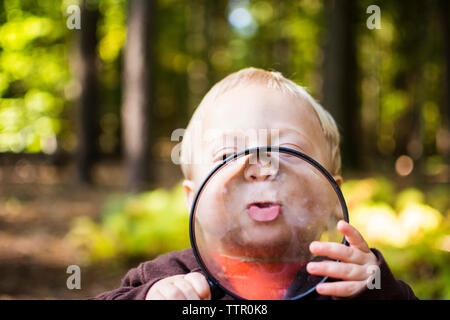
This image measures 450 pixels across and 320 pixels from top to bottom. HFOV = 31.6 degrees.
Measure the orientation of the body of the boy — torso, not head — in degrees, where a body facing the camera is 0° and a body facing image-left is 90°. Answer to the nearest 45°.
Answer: approximately 0°

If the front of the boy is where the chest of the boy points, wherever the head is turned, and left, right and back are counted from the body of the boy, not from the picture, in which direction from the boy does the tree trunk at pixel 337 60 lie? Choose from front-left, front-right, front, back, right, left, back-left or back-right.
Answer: back

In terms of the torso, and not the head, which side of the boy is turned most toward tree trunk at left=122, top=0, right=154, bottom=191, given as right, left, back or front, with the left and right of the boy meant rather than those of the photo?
back

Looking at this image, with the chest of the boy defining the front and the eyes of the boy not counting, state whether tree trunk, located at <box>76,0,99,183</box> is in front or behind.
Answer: behind
